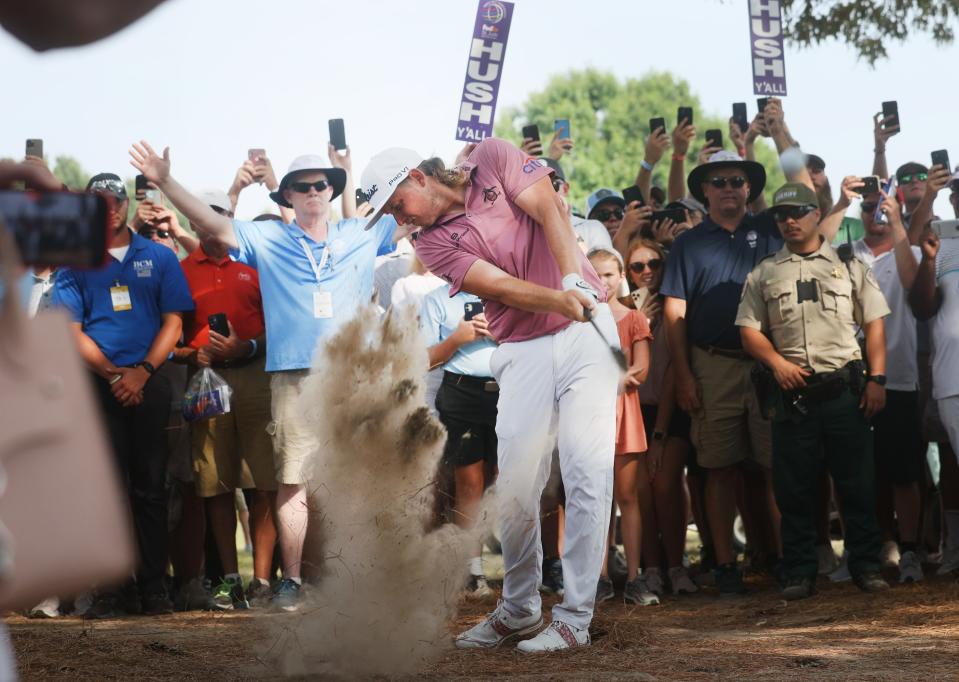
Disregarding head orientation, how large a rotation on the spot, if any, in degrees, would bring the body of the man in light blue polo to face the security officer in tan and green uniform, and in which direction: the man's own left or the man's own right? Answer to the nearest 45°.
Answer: approximately 90° to the man's own left

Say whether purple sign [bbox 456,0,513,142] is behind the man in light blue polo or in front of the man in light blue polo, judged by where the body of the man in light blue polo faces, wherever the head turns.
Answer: behind

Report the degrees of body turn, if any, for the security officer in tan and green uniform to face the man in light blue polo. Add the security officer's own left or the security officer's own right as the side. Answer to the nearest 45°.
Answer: approximately 90° to the security officer's own right

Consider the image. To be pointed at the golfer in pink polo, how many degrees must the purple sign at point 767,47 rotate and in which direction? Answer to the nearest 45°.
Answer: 0° — it already faces them

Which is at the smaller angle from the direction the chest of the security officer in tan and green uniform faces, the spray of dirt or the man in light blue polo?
the spray of dirt

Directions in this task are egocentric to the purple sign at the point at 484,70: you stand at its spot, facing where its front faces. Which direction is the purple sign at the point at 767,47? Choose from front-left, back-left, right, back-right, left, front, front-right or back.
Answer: left
